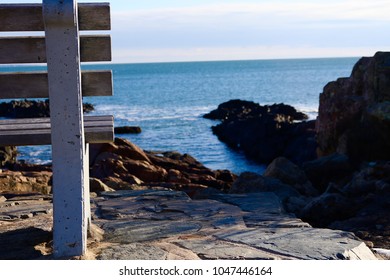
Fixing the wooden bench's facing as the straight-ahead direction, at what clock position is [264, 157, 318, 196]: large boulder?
The large boulder is roughly at 1 o'clock from the wooden bench.

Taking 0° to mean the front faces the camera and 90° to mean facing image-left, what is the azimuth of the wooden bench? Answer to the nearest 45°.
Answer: approximately 180°

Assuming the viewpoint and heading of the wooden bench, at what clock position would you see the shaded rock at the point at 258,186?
The shaded rock is roughly at 1 o'clock from the wooden bench.

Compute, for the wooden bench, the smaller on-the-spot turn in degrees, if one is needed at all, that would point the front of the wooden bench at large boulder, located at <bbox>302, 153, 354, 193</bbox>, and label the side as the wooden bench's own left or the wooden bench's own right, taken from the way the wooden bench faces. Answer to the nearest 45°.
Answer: approximately 45° to the wooden bench's own right

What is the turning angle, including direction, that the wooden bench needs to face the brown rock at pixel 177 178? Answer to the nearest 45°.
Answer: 0° — it already faces it
